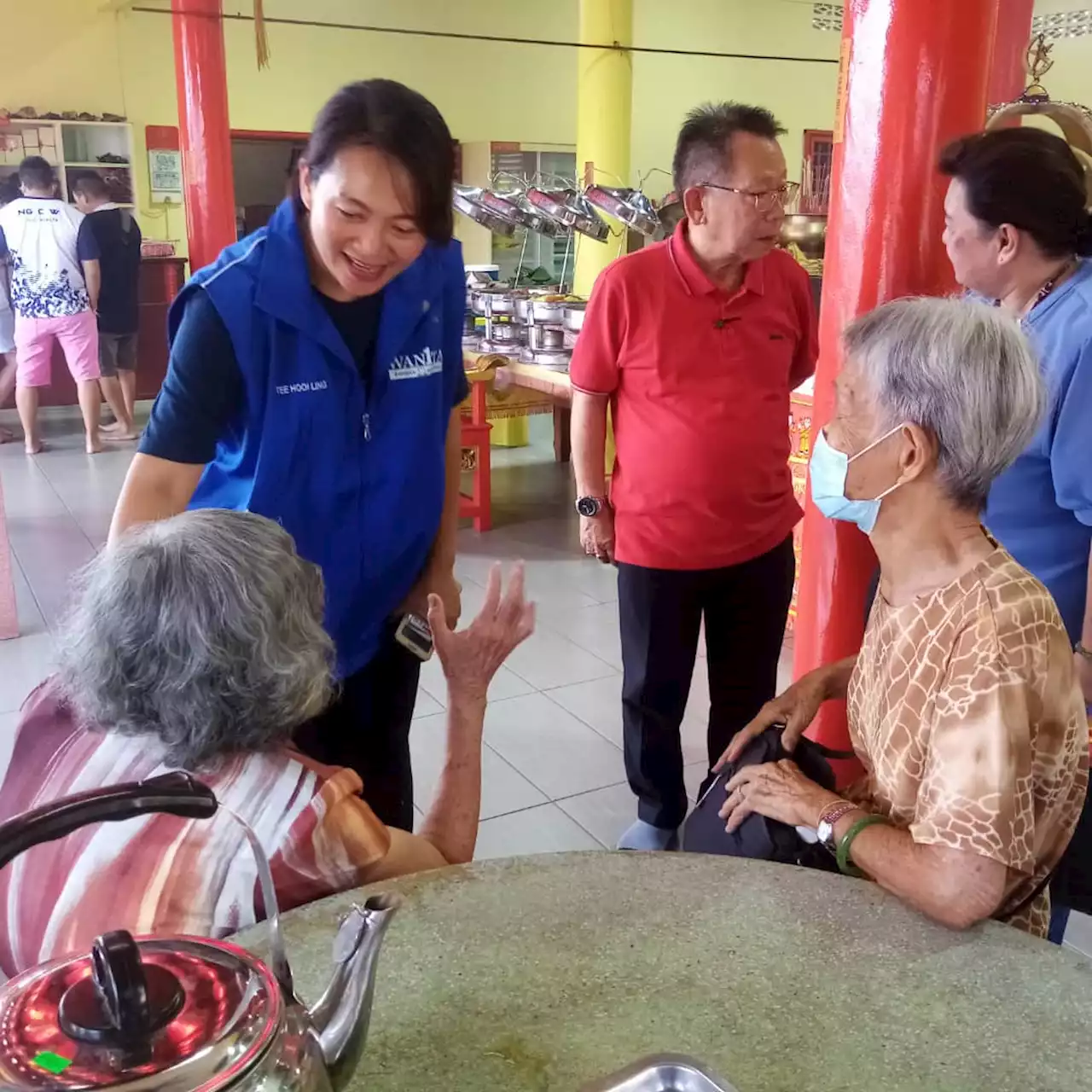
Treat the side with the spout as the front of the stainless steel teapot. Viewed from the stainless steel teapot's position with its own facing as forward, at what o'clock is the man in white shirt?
The man in white shirt is roughly at 9 o'clock from the stainless steel teapot.

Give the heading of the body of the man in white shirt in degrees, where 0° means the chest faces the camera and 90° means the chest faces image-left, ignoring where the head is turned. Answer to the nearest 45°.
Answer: approximately 180°

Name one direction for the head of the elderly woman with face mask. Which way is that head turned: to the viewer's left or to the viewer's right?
to the viewer's left

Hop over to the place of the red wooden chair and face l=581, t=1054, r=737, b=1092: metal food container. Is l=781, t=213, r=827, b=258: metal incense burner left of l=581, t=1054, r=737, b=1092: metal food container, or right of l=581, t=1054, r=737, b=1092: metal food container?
left

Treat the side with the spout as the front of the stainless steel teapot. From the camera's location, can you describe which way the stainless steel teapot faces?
facing to the right of the viewer

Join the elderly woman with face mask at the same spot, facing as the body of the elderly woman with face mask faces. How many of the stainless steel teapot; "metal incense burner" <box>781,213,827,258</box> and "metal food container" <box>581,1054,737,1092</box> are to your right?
1

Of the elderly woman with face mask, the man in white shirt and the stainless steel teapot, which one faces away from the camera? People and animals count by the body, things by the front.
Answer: the man in white shirt

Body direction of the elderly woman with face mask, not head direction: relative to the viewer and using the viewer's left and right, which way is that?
facing to the left of the viewer

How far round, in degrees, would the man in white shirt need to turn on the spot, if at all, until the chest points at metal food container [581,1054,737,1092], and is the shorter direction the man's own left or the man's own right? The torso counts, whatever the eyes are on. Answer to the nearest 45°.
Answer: approximately 180°

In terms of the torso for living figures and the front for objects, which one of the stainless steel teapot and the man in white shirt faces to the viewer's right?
the stainless steel teapot
